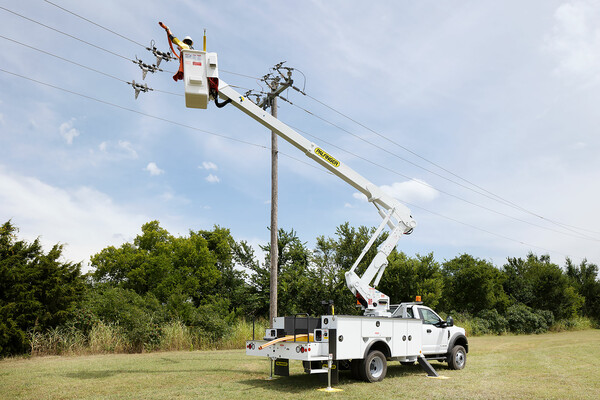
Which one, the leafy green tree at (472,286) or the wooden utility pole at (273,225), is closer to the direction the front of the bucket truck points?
the leafy green tree

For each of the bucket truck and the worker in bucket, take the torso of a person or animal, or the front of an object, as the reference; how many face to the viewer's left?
1

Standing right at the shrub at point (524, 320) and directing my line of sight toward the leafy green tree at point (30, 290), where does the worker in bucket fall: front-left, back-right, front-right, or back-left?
front-left

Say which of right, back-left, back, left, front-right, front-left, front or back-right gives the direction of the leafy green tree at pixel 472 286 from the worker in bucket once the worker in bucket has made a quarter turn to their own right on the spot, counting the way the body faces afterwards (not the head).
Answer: front-right

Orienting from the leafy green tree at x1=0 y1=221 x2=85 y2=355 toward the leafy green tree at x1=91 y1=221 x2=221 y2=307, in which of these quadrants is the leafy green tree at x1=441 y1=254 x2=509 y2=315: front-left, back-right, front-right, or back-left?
front-right

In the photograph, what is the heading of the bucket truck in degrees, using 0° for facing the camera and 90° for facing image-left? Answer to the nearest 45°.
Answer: approximately 225°

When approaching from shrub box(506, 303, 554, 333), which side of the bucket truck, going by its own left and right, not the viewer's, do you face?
front

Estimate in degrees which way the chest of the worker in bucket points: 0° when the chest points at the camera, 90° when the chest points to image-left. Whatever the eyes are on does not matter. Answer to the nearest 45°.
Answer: approximately 90°

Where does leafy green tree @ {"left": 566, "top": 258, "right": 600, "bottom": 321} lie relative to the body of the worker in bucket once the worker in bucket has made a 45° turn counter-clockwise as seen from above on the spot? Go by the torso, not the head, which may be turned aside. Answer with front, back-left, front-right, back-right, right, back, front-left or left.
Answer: back

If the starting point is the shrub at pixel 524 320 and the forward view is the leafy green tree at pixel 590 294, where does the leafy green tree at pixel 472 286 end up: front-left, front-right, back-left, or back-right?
back-left

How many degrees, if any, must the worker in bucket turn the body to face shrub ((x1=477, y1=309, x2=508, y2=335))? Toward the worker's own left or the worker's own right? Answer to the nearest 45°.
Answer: approximately 135° to the worker's own right

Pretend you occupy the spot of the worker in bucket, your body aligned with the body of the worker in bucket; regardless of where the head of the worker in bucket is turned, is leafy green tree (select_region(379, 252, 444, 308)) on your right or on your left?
on your right

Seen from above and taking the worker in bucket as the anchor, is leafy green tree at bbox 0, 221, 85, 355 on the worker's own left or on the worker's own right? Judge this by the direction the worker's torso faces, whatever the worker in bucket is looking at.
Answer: on the worker's own right

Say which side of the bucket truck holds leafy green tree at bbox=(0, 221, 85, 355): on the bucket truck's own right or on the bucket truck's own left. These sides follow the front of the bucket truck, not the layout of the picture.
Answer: on the bucket truck's own left

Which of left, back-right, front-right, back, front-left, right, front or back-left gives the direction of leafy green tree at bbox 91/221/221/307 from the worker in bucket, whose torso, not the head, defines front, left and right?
right

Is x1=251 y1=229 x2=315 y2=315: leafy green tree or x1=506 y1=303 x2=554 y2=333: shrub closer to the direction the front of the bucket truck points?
the shrub
